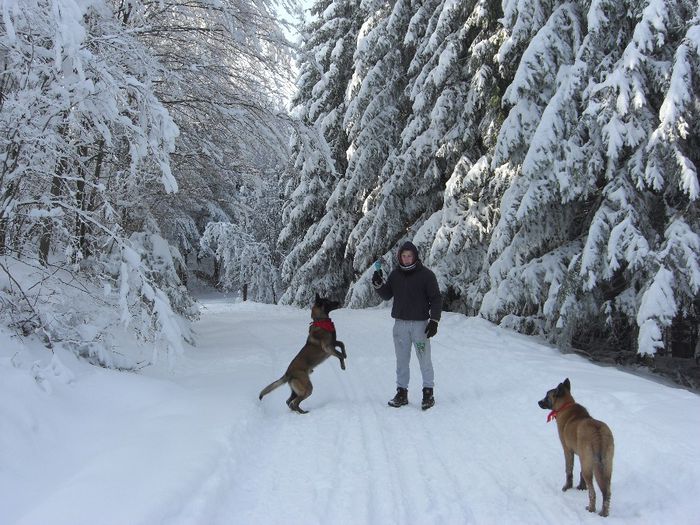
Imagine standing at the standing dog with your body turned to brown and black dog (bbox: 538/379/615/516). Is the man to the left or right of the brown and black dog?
left

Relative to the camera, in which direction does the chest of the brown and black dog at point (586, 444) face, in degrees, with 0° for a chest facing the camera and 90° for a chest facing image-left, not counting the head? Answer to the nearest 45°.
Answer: approximately 135°

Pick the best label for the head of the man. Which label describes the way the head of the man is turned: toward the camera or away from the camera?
toward the camera

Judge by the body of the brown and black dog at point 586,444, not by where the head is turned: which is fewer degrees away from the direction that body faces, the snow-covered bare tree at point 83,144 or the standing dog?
the standing dog

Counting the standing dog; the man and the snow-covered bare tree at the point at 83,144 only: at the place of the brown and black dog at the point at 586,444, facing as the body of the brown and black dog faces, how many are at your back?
0

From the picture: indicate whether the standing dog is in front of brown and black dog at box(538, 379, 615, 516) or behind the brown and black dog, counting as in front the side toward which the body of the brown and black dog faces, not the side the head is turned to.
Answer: in front

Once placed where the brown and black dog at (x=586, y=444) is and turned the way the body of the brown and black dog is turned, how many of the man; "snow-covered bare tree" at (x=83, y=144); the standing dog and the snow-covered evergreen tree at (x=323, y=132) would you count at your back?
0

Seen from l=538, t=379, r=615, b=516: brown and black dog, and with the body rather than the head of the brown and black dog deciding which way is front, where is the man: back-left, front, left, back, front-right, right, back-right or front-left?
front

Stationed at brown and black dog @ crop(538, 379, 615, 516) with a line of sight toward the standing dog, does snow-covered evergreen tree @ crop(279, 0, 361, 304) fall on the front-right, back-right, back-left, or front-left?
front-right

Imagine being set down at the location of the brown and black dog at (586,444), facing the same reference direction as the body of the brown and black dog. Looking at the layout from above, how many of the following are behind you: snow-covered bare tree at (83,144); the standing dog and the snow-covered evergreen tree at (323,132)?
0

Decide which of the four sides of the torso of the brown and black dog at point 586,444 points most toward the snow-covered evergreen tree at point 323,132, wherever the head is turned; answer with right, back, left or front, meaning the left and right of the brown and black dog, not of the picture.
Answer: front
